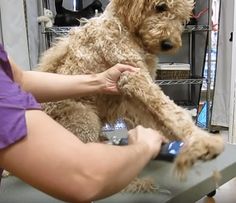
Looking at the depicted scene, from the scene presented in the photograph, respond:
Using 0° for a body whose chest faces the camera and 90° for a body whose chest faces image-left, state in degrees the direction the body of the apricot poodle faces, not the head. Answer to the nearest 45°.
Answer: approximately 315°
